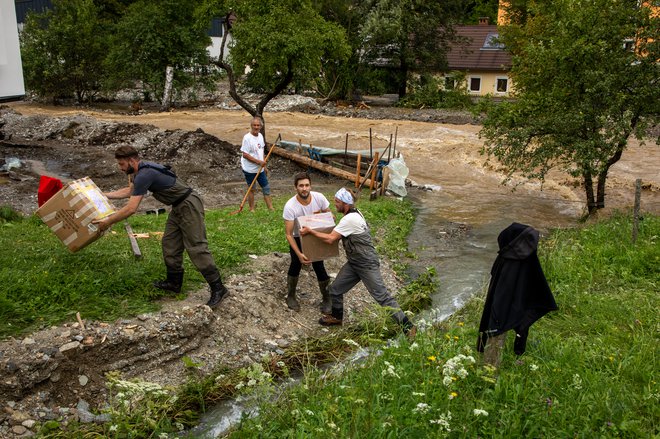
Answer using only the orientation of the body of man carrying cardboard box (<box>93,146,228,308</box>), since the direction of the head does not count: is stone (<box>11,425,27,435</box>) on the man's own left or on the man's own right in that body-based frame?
on the man's own left

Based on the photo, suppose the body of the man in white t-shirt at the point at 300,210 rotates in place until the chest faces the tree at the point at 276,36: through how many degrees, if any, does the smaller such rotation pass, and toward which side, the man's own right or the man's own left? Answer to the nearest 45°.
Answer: approximately 180°

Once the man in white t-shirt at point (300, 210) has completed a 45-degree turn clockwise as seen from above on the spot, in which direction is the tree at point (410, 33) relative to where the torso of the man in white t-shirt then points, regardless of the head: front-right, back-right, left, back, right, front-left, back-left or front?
back-right

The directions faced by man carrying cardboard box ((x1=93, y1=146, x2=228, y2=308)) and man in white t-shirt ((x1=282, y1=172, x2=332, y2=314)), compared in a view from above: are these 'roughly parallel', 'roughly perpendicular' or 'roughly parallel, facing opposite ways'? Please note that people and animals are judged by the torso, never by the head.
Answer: roughly perpendicular

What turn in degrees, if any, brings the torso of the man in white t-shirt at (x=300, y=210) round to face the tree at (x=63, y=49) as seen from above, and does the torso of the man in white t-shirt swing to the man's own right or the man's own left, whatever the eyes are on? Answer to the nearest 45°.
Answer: approximately 135° to the man's own right

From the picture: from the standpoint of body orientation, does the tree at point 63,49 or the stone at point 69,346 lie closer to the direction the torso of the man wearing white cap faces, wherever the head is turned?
the stone

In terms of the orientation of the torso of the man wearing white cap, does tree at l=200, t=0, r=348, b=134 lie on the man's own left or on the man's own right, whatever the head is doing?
on the man's own right

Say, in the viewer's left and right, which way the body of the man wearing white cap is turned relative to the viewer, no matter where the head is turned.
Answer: facing to the left of the viewer

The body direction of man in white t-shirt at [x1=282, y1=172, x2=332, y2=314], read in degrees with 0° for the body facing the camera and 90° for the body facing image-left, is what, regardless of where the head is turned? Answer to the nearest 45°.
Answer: approximately 0°

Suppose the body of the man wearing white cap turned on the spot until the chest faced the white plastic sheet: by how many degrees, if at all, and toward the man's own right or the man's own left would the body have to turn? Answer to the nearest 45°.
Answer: approximately 90° to the man's own right

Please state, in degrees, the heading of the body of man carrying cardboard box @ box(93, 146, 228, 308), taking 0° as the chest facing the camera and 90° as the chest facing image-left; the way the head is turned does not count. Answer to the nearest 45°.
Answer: approximately 90°
